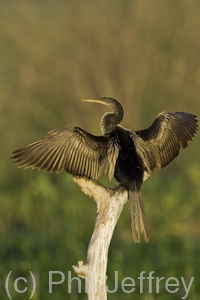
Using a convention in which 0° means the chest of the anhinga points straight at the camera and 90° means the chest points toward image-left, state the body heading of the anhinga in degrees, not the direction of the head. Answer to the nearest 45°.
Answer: approximately 135°
